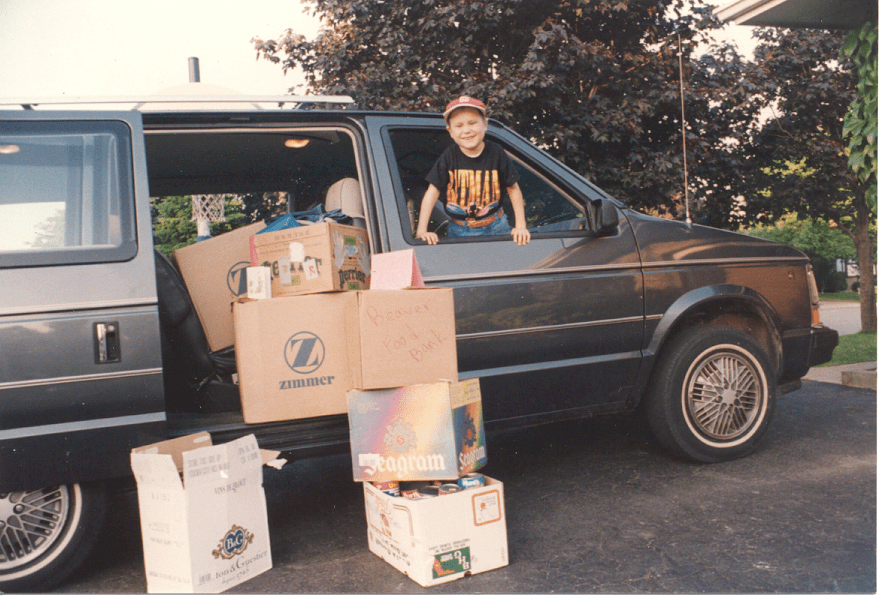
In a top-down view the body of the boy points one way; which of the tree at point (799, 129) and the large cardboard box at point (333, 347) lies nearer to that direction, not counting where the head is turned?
the large cardboard box

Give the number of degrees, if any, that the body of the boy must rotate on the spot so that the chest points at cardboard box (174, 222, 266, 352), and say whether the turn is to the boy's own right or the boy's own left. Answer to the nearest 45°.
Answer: approximately 90° to the boy's own right

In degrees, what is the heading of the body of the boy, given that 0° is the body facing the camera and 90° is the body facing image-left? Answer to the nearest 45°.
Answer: approximately 0°

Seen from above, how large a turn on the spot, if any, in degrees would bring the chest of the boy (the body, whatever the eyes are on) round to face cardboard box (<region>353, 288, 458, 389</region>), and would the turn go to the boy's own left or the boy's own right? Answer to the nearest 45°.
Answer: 0° — they already face it
